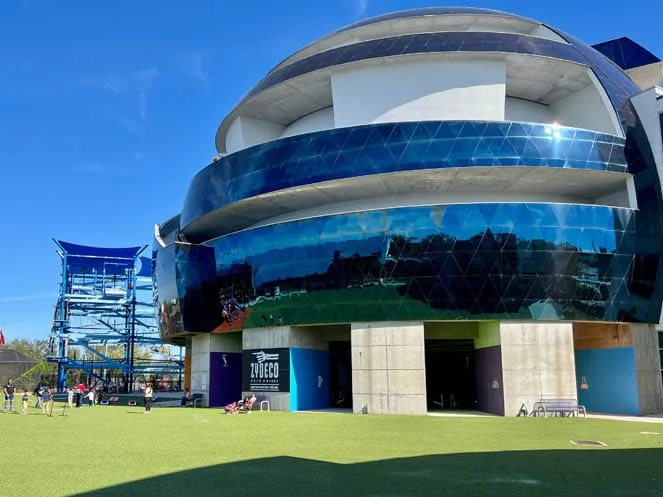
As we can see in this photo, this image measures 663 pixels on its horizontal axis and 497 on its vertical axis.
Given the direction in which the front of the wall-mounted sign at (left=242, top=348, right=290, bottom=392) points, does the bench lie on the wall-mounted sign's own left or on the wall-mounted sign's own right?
on the wall-mounted sign's own left

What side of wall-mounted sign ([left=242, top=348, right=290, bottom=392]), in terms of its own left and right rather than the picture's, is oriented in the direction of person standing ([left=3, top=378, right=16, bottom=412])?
right

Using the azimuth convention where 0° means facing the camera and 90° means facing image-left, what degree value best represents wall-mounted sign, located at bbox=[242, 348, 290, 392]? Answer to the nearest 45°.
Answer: approximately 0°

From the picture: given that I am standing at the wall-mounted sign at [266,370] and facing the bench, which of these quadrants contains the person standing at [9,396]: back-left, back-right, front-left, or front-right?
back-right
